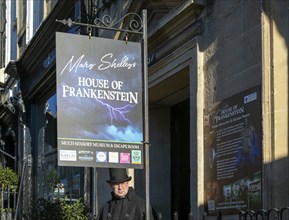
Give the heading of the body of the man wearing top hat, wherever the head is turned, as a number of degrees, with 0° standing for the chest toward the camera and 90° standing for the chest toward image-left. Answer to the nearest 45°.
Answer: approximately 0°

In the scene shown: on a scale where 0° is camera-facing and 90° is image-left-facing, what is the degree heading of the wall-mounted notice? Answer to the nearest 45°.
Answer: approximately 45°

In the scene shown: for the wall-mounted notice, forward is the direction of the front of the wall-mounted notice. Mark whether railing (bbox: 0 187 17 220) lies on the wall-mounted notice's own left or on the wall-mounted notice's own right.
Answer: on the wall-mounted notice's own right

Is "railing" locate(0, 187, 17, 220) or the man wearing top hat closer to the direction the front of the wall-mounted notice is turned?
the man wearing top hat

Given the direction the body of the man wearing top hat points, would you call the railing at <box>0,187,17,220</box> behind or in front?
behind
